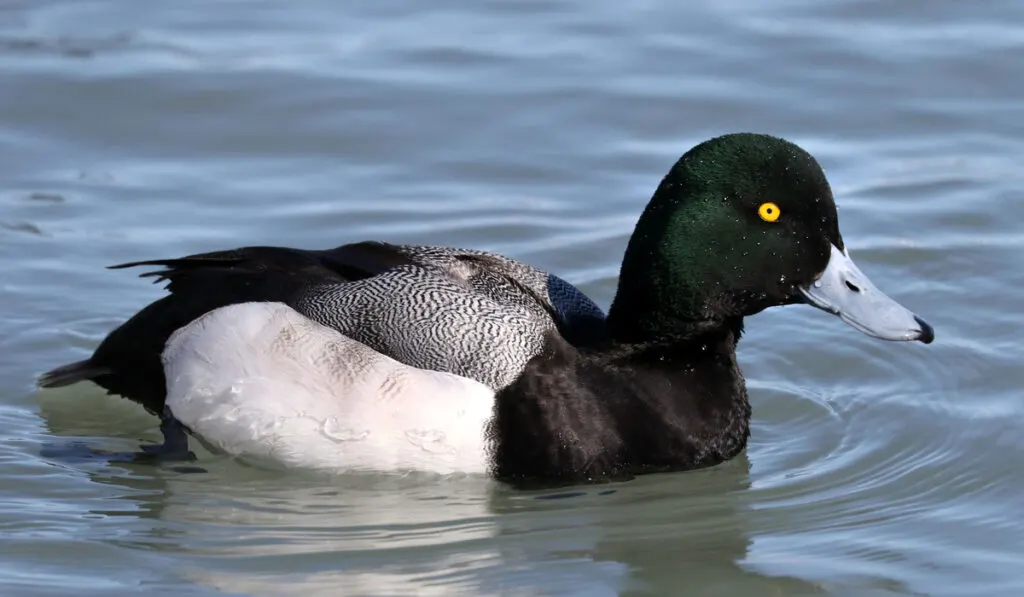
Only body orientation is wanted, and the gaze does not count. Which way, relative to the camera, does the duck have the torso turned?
to the viewer's right
